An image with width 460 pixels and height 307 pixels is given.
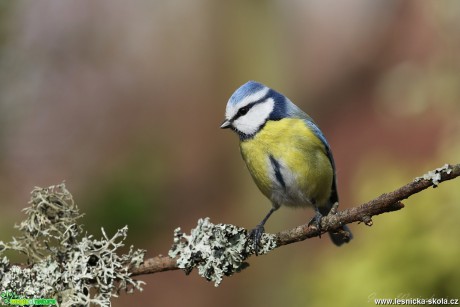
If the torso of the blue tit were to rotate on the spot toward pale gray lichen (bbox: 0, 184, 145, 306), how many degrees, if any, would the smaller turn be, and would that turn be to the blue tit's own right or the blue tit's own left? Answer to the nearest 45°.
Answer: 0° — it already faces it

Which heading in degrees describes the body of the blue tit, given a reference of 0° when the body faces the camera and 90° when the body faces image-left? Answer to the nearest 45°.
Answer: approximately 45°
